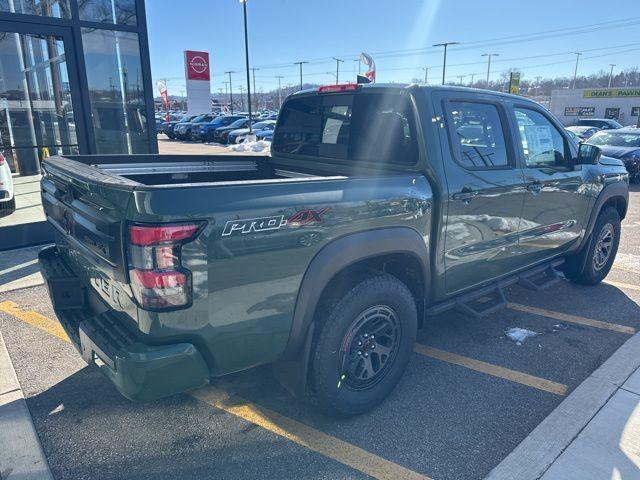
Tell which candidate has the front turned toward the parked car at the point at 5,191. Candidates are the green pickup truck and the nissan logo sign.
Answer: the nissan logo sign

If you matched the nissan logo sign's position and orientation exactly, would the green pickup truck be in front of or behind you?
in front

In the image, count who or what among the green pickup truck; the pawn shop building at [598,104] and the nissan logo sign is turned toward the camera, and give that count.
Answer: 2

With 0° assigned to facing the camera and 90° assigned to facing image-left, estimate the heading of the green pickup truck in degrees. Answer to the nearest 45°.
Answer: approximately 225°

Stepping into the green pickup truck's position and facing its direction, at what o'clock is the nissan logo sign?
The nissan logo sign is roughly at 10 o'clock from the green pickup truck.

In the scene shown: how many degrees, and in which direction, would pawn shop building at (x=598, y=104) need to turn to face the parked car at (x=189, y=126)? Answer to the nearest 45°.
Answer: approximately 45° to its right

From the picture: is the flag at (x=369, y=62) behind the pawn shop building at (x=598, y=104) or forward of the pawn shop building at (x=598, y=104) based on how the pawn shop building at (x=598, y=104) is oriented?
forward

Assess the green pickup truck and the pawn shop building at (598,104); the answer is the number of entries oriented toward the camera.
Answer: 1

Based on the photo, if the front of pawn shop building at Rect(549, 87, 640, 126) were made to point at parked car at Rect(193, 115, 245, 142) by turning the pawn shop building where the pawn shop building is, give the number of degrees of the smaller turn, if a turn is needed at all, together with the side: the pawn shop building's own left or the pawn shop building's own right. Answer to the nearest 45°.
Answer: approximately 45° to the pawn shop building's own right

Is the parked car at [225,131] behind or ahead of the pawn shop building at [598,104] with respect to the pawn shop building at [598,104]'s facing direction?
ahead

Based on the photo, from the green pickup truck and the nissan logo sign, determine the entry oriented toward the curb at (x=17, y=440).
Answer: the nissan logo sign

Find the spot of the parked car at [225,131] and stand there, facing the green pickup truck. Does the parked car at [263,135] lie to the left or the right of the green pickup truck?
left

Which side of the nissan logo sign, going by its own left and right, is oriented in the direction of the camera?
front

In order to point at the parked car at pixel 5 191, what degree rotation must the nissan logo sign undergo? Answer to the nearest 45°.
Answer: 0° — it already faces it
